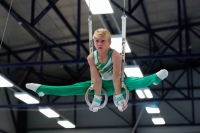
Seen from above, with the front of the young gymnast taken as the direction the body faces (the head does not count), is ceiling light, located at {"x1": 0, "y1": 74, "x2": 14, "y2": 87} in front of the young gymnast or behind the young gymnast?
behind

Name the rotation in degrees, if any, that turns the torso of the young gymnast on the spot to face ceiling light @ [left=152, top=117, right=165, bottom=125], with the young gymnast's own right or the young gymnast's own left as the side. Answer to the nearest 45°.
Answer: approximately 180°

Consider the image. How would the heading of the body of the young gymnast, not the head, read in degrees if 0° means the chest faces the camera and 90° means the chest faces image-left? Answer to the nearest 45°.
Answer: approximately 0°

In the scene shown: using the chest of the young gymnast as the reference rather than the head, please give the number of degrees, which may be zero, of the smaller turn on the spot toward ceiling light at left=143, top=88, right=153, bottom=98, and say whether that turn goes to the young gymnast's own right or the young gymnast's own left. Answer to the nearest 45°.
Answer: approximately 180°

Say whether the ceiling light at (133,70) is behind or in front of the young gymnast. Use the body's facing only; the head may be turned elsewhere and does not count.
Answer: behind

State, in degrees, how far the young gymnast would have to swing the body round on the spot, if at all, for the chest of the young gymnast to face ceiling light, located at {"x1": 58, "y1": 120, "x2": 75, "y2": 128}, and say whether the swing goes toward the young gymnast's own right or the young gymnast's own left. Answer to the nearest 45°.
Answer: approximately 180°

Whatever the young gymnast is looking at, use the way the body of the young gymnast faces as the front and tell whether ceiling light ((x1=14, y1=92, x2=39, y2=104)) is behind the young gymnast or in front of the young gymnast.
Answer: behind
